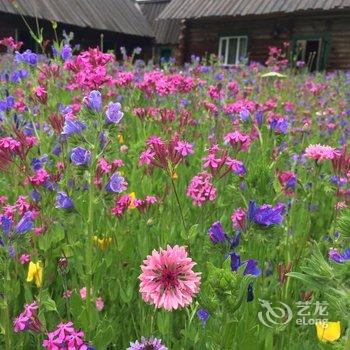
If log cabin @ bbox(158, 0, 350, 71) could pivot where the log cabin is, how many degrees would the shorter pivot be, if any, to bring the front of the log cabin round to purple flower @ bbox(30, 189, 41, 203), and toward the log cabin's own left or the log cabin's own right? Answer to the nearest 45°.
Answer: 0° — it already faces it

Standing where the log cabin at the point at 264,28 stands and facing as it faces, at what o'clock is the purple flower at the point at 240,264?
The purple flower is roughly at 12 o'clock from the log cabin.

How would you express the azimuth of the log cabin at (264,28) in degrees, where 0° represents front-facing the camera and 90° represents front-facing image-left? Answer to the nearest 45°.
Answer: approximately 0°

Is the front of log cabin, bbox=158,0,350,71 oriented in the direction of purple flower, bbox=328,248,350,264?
yes

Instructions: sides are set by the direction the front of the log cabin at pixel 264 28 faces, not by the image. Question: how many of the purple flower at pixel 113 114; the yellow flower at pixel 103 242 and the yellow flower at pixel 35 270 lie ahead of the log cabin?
3

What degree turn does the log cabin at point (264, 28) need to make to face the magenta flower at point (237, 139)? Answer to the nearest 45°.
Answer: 0° — it already faces it

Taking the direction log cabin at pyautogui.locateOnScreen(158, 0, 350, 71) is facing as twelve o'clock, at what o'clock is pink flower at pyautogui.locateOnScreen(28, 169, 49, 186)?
The pink flower is roughly at 12 o'clock from the log cabin.

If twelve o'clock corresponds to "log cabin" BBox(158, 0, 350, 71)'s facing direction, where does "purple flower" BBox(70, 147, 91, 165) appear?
The purple flower is roughly at 12 o'clock from the log cabin.
